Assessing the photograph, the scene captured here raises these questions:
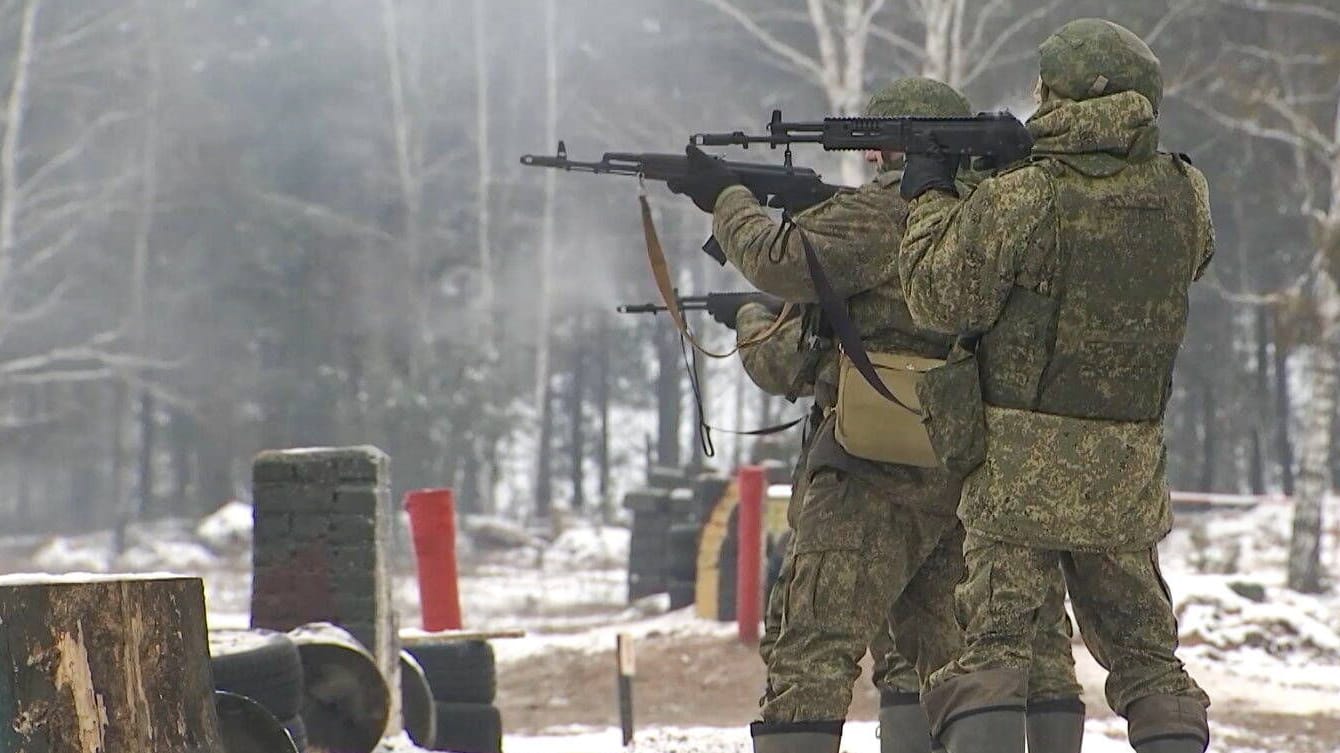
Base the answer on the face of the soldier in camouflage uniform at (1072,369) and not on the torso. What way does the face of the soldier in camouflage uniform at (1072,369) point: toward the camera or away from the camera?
away from the camera

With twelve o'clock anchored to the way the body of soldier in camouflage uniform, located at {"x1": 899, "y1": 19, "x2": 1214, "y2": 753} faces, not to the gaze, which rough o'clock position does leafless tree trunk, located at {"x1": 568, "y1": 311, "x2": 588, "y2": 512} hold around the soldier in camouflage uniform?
The leafless tree trunk is roughly at 1 o'clock from the soldier in camouflage uniform.

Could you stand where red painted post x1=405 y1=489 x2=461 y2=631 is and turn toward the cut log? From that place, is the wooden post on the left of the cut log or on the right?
left

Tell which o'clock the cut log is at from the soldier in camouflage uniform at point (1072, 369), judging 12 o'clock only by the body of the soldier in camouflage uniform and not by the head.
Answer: The cut log is roughly at 10 o'clock from the soldier in camouflage uniform.

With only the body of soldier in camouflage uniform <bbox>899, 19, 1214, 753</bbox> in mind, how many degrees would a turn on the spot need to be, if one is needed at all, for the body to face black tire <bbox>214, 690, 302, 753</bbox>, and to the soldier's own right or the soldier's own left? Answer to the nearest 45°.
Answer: approximately 45° to the soldier's own left

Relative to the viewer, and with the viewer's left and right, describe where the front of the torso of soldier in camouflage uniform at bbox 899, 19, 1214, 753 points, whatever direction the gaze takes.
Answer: facing away from the viewer and to the left of the viewer
